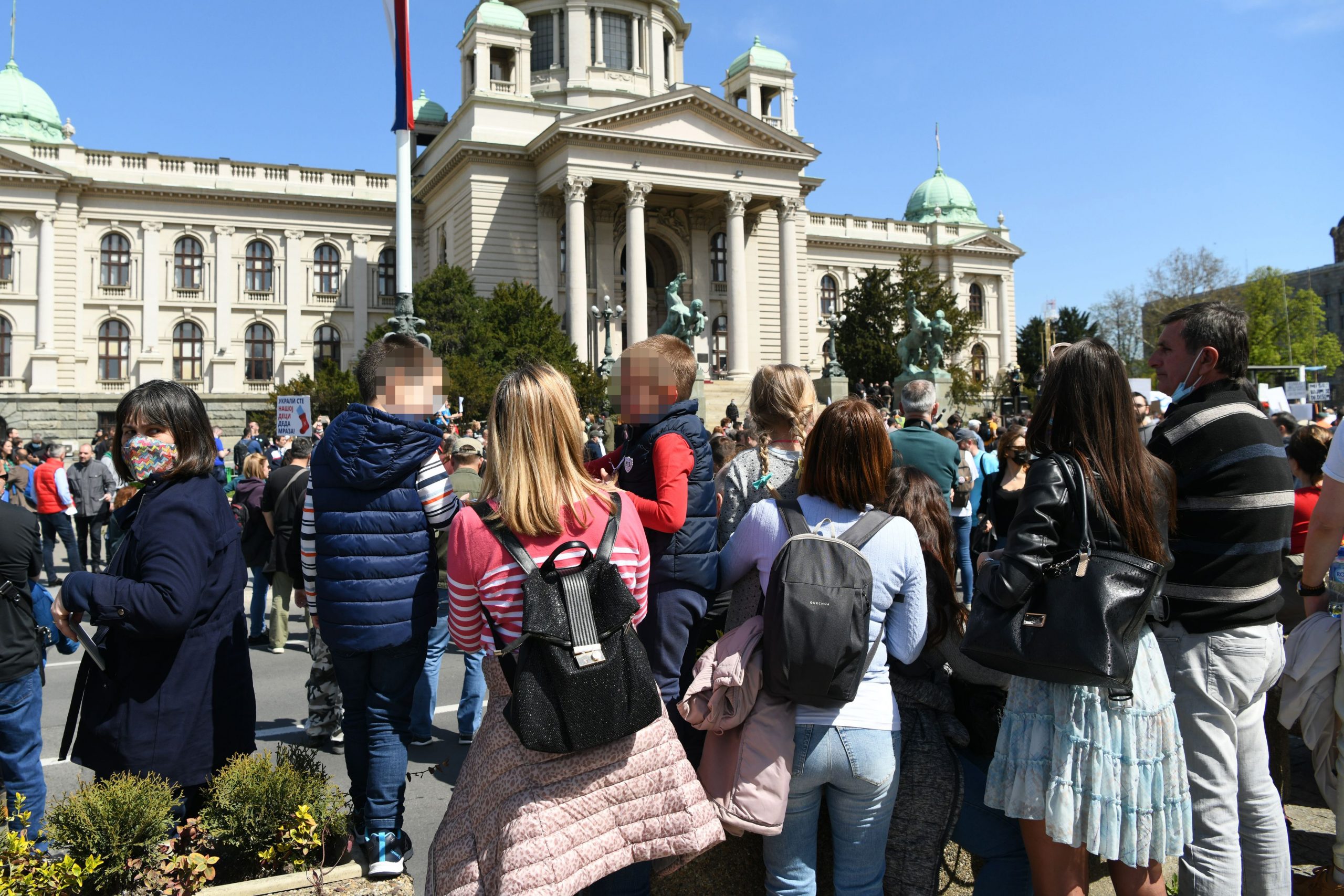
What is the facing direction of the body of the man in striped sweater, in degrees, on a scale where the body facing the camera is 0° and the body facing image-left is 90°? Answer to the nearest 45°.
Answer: approximately 135°

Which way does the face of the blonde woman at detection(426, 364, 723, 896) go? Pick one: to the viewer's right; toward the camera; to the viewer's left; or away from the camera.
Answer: away from the camera

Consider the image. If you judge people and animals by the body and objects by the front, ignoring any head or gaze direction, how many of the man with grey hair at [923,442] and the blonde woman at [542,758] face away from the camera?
2

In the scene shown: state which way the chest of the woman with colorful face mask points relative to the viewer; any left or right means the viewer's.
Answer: facing to the left of the viewer

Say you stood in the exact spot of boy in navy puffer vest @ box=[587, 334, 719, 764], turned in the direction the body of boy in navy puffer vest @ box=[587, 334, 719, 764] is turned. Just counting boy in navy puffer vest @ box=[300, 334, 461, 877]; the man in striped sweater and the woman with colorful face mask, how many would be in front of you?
2

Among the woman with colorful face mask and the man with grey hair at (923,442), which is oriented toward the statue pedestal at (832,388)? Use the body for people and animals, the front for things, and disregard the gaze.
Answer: the man with grey hair

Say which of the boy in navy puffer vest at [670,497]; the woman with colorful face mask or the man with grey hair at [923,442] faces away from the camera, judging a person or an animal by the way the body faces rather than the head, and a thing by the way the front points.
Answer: the man with grey hair

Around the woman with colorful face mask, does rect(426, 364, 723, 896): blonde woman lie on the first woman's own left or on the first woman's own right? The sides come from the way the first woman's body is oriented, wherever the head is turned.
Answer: on the first woman's own left

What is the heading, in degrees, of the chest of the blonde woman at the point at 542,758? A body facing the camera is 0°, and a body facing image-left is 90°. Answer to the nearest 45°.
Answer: approximately 180°
